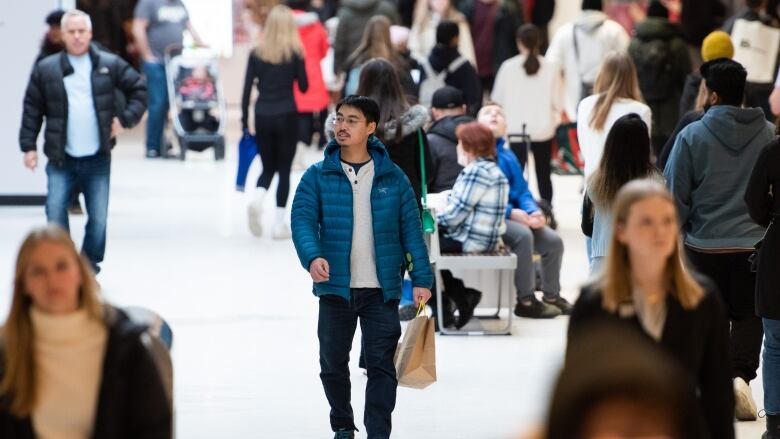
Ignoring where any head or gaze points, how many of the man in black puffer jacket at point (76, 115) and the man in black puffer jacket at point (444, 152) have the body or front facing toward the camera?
1

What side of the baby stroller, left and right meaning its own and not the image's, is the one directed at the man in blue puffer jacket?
front

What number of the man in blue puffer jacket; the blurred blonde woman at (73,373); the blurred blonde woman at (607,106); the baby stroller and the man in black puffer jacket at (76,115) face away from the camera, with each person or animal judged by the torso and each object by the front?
1

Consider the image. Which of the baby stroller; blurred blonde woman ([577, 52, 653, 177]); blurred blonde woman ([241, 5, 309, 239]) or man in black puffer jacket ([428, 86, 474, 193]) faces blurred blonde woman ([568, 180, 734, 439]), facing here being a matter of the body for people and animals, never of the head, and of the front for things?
the baby stroller

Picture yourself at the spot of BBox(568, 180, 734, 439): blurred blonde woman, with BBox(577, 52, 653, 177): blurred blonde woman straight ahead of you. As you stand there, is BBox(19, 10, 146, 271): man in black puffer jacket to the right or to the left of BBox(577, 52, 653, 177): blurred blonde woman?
left

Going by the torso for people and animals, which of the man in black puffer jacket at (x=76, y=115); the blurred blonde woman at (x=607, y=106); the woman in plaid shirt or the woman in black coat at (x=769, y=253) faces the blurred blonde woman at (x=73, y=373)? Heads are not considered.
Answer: the man in black puffer jacket

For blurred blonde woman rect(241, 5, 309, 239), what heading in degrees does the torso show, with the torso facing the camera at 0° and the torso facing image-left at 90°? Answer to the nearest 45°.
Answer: approximately 180°

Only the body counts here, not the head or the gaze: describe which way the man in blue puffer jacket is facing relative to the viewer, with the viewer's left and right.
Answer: facing the viewer

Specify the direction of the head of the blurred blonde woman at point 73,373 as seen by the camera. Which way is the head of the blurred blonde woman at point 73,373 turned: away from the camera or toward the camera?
toward the camera

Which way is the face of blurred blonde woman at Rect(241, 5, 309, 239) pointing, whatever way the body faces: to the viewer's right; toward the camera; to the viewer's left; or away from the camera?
away from the camera
